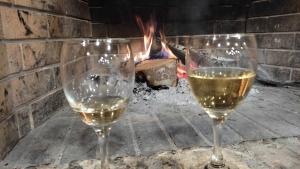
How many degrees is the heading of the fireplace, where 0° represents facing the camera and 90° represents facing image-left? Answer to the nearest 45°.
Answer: approximately 0°

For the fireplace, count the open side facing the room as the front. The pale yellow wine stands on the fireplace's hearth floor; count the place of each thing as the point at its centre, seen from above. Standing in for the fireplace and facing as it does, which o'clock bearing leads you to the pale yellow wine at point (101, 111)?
The pale yellow wine is roughly at 12 o'clock from the fireplace.
